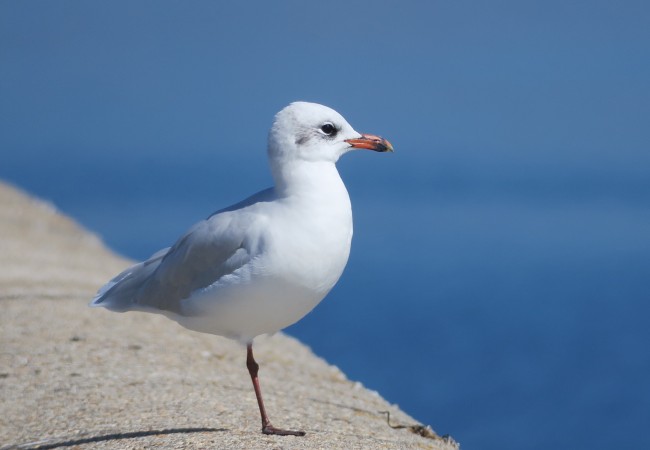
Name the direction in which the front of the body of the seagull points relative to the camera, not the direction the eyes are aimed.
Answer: to the viewer's right
